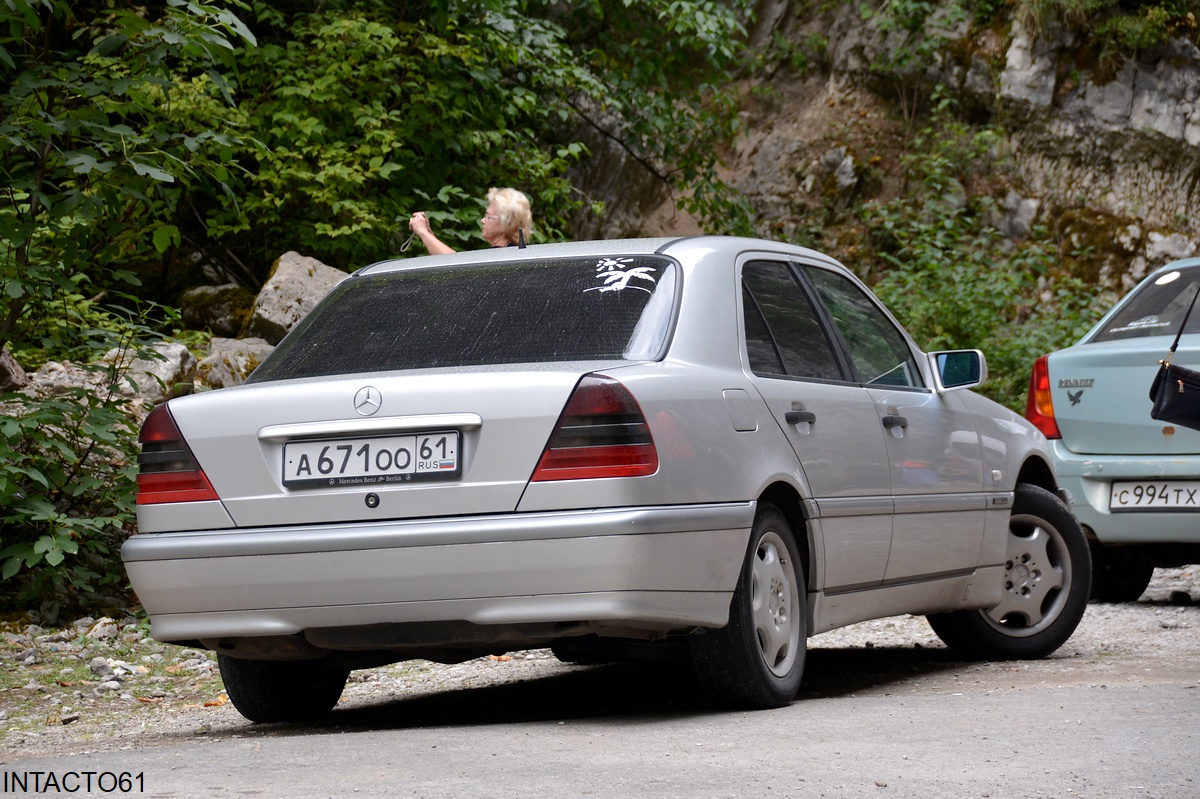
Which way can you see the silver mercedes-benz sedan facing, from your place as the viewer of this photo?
facing away from the viewer and to the right of the viewer

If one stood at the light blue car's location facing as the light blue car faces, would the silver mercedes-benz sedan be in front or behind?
behind

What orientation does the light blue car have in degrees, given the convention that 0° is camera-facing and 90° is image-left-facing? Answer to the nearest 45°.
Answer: approximately 225°

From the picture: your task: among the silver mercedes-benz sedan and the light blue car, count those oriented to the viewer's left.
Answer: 0

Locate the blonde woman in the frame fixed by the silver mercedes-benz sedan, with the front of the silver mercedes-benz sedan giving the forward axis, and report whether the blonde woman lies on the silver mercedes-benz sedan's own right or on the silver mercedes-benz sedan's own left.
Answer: on the silver mercedes-benz sedan's own left
